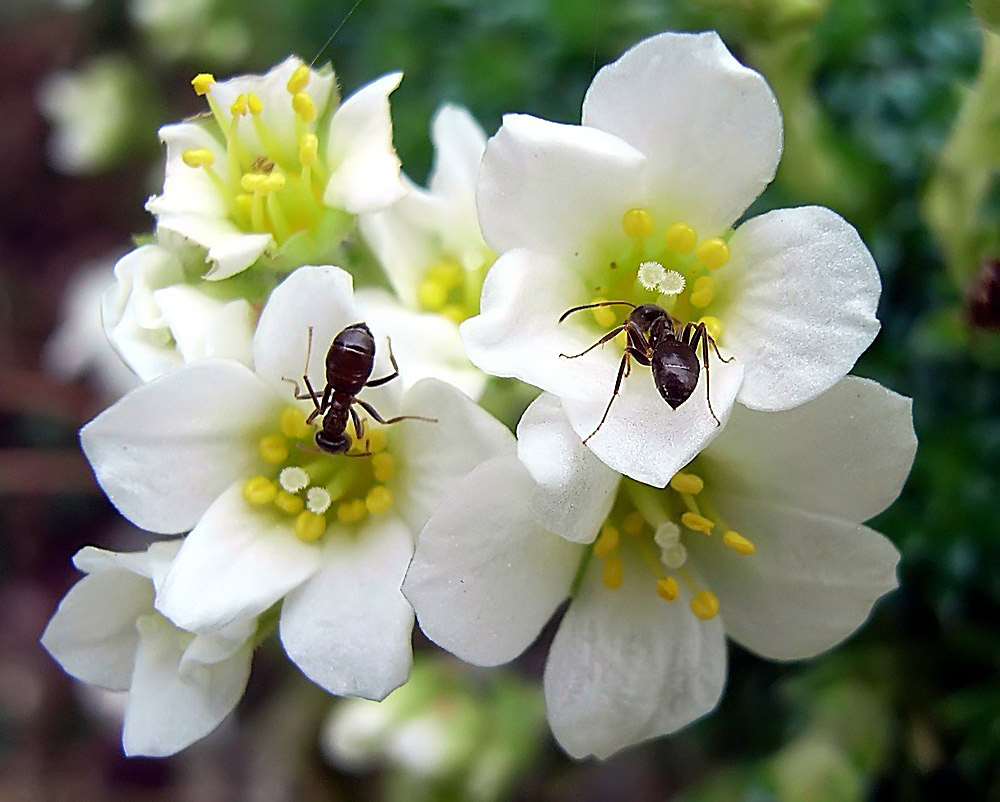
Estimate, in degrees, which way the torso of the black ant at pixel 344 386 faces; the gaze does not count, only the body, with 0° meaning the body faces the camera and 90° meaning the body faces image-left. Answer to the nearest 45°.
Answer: approximately 0°
